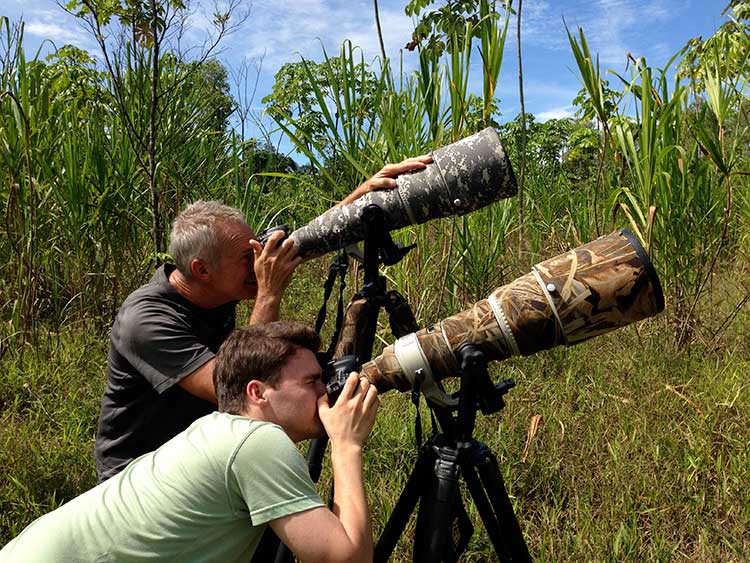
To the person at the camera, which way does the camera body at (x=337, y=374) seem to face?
facing to the right of the viewer

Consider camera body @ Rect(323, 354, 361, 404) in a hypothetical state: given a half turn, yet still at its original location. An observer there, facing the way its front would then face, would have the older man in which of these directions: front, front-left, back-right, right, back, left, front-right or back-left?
front-right

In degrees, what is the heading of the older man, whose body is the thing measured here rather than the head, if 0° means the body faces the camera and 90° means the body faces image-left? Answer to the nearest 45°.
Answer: approximately 270°

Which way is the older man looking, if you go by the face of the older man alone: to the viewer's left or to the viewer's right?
to the viewer's right

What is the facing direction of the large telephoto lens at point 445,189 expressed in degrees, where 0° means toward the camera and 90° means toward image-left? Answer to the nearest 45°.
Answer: approximately 270°

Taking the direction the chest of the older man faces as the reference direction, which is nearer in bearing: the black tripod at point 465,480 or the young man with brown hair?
the black tripod

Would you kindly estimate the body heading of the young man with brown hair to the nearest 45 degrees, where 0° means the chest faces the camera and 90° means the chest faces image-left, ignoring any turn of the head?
approximately 270°

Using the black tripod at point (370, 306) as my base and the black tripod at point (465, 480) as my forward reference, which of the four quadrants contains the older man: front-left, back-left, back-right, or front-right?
back-right

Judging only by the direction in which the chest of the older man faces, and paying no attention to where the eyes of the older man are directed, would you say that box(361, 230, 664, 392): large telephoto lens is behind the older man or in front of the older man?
in front
